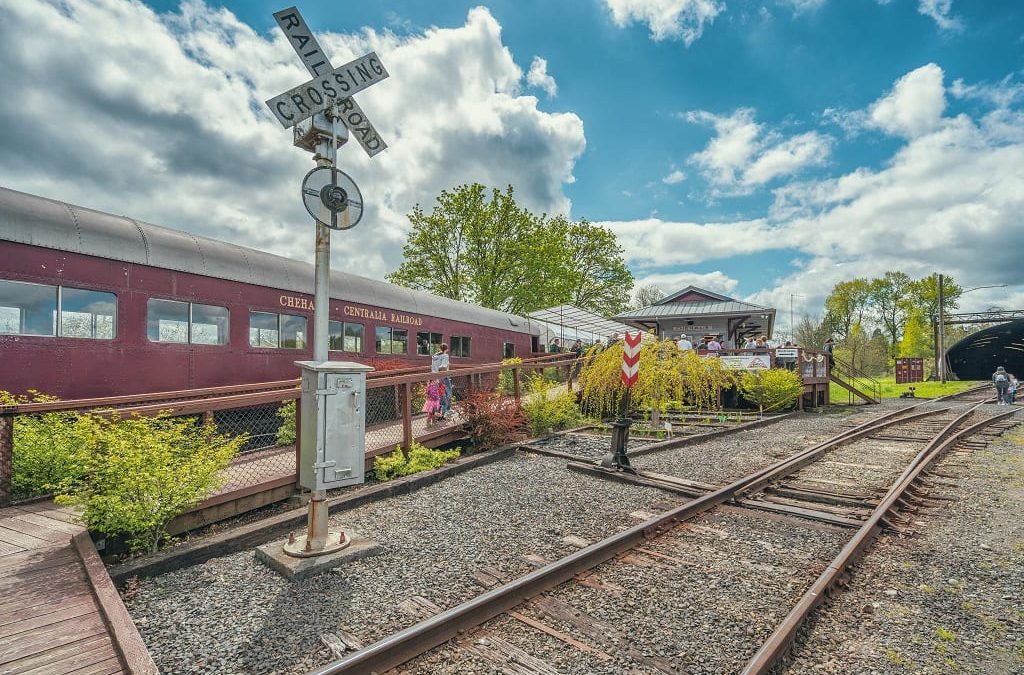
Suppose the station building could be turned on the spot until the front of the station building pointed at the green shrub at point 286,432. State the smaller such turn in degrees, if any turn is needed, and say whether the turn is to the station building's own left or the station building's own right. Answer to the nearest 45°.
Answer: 0° — it already faces it

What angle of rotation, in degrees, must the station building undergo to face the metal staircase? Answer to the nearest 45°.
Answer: approximately 90° to its left

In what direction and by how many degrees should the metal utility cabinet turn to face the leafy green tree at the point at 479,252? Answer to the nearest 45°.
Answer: approximately 135° to its left

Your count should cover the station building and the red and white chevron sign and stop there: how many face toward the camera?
2

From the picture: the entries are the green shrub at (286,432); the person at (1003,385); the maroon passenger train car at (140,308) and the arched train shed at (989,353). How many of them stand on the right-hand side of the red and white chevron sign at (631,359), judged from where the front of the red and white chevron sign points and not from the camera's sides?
2

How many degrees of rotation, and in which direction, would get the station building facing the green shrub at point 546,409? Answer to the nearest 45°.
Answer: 0° — it already faces it

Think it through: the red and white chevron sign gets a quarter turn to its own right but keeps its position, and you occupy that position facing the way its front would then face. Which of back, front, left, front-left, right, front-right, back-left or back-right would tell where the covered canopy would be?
right

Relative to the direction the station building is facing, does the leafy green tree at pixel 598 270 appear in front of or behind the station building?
behind

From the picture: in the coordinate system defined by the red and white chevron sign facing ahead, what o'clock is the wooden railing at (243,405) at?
The wooden railing is roughly at 2 o'clock from the red and white chevron sign.
